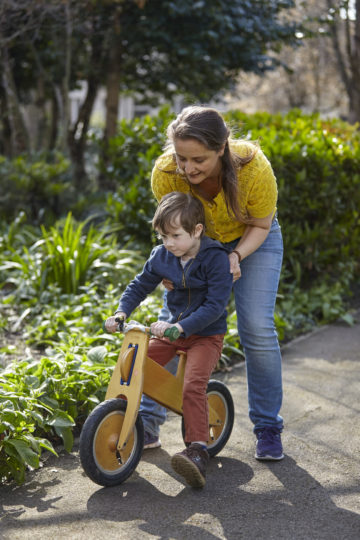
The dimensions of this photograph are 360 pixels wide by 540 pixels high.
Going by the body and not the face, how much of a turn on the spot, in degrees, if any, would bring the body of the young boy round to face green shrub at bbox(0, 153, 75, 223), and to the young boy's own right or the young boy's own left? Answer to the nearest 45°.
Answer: approximately 135° to the young boy's own right

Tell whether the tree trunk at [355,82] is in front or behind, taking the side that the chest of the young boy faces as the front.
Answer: behind

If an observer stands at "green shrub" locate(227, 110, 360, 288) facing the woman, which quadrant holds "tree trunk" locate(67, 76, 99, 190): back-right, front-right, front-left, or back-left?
back-right

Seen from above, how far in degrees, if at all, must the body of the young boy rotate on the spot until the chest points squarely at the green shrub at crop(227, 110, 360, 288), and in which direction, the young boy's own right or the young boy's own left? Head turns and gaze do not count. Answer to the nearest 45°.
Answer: approximately 135° to the young boy's own right

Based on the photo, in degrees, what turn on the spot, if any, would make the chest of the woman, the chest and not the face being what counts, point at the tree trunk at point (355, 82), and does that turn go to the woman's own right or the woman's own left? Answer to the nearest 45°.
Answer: approximately 135° to the woman's own right

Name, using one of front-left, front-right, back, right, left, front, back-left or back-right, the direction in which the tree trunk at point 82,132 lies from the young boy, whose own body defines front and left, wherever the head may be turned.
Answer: back-right

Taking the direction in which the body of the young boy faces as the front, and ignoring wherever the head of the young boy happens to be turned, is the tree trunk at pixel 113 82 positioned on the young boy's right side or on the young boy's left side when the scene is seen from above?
on the young boy's right side

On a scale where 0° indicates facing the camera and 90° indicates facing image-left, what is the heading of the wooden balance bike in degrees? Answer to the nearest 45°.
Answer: approximately 45°

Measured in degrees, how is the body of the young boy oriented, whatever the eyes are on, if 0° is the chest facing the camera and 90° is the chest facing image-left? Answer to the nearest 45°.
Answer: approximately 45°
